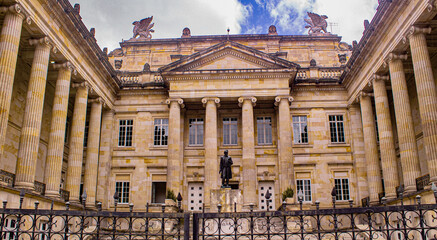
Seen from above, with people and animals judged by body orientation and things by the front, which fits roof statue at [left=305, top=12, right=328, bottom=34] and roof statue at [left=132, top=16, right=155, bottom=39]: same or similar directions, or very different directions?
very different directions

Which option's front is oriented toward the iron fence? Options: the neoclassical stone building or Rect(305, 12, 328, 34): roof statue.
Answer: the neoclassical stone building

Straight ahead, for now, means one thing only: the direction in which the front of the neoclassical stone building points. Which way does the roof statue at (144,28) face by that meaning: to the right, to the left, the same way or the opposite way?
to the right

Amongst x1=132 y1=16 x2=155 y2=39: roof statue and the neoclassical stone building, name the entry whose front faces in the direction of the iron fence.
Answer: the neoclassical stone building

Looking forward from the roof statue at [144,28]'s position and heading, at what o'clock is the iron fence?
The iron fence is roughly at 9 o'clock from the roof statue.

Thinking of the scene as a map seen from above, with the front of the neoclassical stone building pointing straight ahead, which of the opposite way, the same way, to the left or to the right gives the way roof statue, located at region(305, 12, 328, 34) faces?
to the left

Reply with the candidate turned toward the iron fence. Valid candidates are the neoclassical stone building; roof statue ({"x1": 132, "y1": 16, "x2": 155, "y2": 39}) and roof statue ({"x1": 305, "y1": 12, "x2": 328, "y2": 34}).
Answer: the neoclassical stone building

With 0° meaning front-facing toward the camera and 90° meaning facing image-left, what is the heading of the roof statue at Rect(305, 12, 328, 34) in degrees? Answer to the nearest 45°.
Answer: approximately 270°

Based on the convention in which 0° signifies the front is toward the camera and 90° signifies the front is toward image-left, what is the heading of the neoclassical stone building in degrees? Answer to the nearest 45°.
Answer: approximately 0°
